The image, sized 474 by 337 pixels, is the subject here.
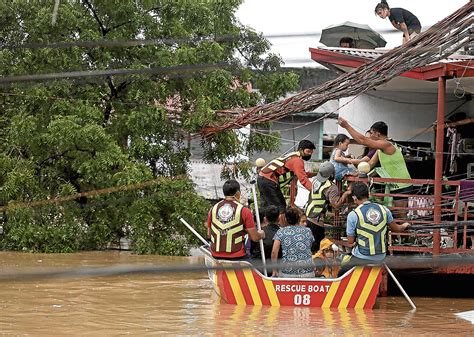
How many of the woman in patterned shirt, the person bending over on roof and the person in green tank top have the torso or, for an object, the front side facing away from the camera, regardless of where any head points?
1

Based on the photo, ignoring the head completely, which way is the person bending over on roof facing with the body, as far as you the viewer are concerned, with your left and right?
facing to the left of the viewer

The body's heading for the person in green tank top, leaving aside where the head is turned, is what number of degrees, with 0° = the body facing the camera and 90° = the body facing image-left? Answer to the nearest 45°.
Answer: approximately 90°

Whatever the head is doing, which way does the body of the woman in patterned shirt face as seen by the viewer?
away from the camera

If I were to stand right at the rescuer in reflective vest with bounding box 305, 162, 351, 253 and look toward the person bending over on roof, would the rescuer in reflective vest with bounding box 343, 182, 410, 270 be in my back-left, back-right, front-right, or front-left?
back-right

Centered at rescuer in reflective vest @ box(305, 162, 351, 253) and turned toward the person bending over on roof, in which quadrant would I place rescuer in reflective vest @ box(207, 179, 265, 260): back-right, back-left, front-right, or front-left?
back-left

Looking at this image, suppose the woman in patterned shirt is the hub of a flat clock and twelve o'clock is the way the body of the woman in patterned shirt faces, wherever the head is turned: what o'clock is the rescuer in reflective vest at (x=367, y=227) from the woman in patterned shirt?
The rescuer in reflective vest is roughly at 3 o'clock from the woman in patterned shirt.

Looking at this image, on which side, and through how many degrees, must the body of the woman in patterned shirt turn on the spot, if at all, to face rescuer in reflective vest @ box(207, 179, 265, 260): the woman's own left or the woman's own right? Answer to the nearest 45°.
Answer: approximately 90° to the woman's own left
